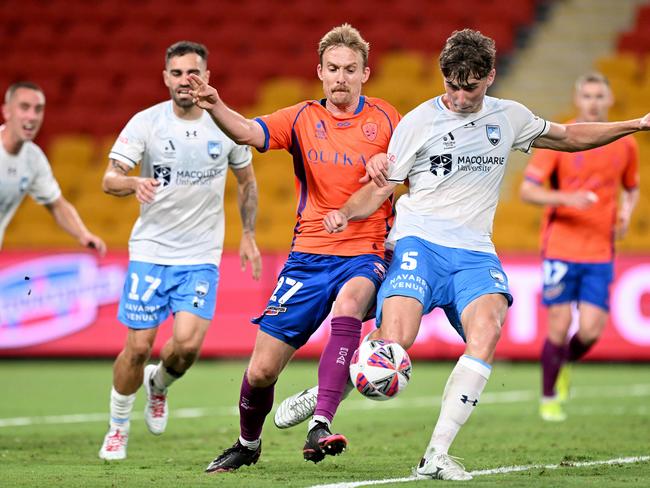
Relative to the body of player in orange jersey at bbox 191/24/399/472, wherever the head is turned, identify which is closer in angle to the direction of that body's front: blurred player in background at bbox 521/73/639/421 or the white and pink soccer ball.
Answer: the white and pink soccer ball

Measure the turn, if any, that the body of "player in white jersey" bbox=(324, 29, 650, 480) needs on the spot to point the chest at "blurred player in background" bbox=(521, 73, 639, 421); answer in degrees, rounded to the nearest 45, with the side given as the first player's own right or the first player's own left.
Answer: approximately 180°

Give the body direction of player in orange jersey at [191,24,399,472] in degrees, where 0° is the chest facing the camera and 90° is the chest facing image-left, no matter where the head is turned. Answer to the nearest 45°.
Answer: approximately 0°

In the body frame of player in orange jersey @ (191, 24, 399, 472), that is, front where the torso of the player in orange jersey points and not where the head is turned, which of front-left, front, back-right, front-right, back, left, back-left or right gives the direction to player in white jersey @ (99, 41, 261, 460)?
back-right
